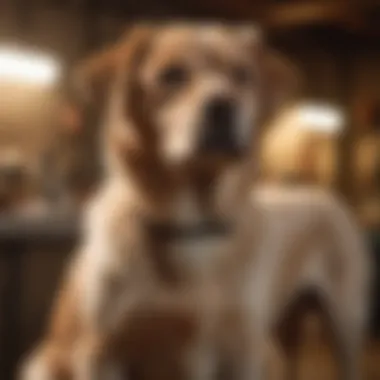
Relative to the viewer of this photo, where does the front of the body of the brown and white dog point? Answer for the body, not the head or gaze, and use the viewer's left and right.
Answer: facing the viewer and to the left of the viewer
